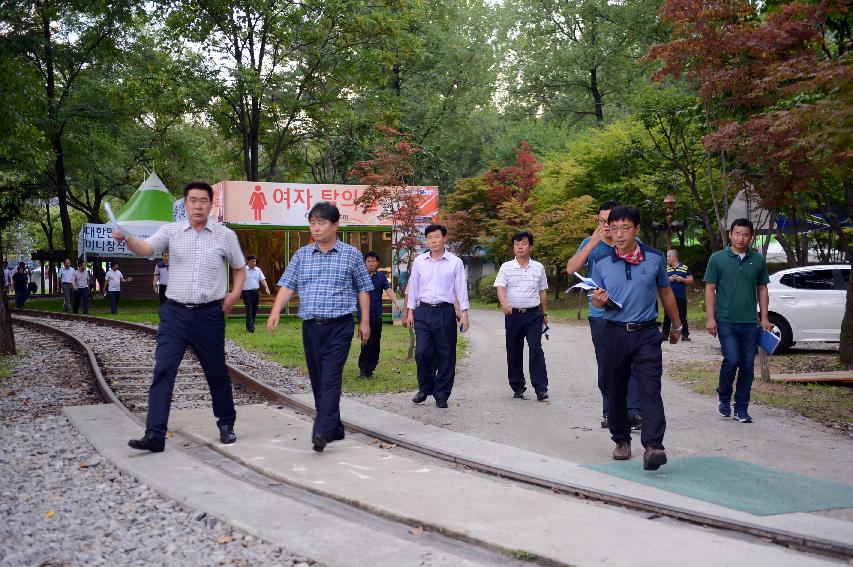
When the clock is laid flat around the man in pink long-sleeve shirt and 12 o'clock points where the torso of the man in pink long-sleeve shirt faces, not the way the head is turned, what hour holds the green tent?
The green tent is roughly at 5 o'clock from the man in pink long-sleeve shirt.

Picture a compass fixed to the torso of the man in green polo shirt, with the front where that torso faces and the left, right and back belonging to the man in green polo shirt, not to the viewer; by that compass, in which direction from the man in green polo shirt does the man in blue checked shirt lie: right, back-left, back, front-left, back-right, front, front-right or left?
front-right

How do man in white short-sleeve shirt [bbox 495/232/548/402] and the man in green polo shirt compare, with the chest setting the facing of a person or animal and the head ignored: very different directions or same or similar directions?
same or similar directions

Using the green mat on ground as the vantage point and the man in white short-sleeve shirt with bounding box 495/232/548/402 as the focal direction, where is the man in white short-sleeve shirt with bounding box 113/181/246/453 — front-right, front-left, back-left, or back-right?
front-left

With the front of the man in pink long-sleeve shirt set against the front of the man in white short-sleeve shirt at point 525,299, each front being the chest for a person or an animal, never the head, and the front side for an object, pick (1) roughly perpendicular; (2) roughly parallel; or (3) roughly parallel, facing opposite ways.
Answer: roughly parallel

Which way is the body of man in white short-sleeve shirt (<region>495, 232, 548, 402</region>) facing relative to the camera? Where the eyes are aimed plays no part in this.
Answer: toward the camera

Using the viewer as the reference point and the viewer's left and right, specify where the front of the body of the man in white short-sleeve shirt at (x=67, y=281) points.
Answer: facing the viewer

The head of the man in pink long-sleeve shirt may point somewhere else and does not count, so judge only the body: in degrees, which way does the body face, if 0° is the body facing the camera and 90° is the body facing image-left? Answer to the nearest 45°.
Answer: approximately 0°

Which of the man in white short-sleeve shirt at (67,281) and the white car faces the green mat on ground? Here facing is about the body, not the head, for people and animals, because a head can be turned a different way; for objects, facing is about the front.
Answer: the man in white short-sleeve shirt

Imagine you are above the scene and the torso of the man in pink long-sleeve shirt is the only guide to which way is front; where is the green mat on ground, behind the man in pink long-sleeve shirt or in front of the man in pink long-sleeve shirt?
in front

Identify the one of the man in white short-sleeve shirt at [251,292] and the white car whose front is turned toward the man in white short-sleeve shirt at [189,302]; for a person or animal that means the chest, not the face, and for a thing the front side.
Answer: the man in white short-sleeve shirt at [251,292]

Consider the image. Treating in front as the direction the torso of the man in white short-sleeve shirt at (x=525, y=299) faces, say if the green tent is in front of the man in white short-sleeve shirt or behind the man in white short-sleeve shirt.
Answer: behind

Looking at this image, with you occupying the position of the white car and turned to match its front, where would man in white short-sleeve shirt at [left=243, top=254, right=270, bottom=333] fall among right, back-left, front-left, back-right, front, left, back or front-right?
back

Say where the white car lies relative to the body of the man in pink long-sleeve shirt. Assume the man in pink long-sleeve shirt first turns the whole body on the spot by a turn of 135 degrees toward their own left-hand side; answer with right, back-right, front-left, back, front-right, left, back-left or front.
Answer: front

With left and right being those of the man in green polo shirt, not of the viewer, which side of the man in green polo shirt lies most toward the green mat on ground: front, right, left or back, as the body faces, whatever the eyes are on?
front

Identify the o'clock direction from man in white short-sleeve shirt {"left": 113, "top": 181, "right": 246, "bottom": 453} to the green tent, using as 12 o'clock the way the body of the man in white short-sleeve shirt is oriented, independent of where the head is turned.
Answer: The green tent is roughly at 6 o'clock from the man in white short-sleeve shirt.

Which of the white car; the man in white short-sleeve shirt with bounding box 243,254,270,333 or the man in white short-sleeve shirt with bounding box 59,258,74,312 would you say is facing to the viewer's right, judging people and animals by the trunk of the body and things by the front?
the white car

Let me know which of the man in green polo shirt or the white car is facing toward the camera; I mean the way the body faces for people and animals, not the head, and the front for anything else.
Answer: the man in green polo shirt
